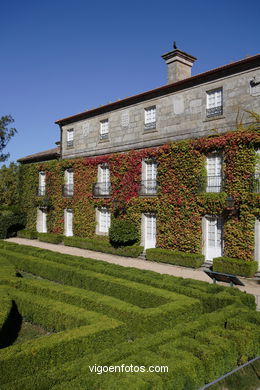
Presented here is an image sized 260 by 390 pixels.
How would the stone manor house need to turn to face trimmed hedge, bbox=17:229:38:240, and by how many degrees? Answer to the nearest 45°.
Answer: approximately 90° to its right

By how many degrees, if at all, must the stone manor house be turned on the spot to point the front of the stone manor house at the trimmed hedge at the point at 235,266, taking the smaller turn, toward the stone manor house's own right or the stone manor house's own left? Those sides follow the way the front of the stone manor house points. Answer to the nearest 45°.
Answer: approximately 90° to the stone manor house's own left

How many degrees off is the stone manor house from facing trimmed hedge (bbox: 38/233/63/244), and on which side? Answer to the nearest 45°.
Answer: approximately 90° to its right

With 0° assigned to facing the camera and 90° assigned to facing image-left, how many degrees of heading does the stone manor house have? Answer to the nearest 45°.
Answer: approximately 45°

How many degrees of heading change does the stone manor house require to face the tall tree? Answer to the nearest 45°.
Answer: approximately 90° to its right
